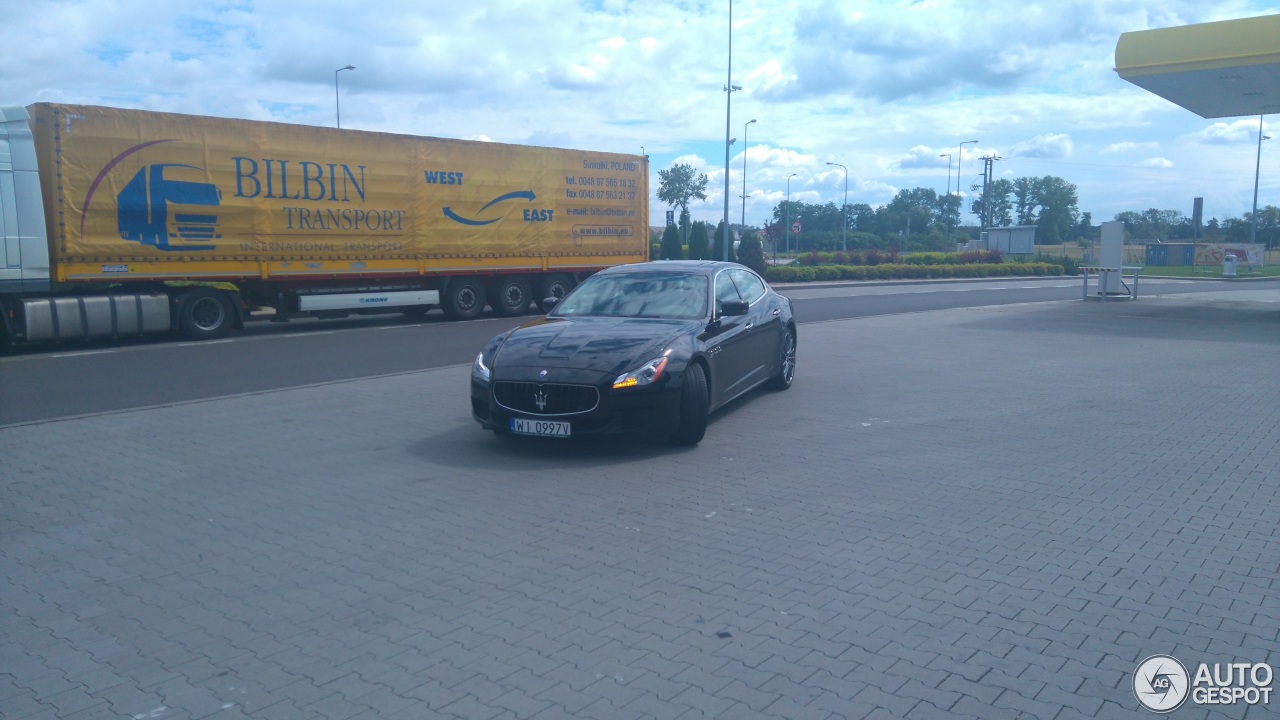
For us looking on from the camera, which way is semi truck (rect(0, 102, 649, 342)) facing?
facing the viewer and to the left of the viewer

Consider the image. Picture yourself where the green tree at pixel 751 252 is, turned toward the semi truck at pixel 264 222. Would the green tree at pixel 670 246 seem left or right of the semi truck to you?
right

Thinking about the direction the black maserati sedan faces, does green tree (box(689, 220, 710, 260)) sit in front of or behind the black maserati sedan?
behind

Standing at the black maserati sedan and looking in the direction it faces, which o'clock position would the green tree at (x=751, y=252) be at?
The green tree is roughly at 5 o'clock from the black maserati sedan.

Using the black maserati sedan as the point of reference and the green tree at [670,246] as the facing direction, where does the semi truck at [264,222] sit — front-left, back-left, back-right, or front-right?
front-left

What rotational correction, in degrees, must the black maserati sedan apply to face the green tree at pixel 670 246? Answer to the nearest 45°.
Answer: approximately 135° to its right

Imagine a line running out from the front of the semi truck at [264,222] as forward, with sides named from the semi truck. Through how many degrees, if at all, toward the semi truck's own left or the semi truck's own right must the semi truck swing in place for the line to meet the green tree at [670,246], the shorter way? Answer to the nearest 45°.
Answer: approximately 180°

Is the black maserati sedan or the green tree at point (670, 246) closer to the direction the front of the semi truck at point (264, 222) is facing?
the black maserati sedan

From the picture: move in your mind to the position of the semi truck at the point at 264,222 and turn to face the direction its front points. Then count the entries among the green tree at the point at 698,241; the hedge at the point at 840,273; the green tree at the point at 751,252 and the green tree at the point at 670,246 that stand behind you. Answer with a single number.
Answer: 4

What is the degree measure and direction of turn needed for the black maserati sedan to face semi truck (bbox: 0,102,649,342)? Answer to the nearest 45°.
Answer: approximately 90° to its right

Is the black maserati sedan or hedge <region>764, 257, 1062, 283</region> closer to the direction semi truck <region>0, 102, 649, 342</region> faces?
the black maserati sedan

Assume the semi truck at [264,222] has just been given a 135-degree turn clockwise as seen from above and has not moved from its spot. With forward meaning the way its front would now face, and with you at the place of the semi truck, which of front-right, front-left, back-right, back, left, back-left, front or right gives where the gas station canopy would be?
right

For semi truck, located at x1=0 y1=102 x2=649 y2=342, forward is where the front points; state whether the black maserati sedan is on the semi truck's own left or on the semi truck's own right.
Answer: on the semi truck's own left

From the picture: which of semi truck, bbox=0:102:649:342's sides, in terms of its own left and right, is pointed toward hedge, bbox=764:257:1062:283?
back
